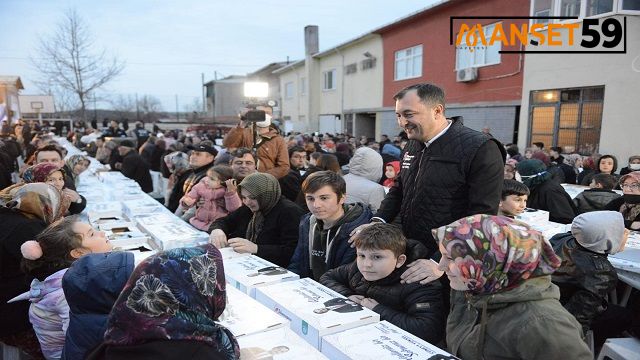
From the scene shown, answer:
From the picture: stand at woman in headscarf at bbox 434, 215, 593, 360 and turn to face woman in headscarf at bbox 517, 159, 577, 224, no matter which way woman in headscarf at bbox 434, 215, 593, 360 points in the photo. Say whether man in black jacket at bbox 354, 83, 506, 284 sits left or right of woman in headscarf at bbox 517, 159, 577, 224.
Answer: left

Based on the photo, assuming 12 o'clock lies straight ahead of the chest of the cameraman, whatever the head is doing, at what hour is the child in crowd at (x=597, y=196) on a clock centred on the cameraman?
The child in crowd is roughly at 8 o'clock from the cameraman.

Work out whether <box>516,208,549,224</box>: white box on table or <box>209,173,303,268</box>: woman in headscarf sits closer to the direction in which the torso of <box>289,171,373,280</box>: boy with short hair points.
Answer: the woman in headscarf

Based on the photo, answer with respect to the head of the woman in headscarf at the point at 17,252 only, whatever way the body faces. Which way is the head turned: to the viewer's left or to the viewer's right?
to the viewer's right

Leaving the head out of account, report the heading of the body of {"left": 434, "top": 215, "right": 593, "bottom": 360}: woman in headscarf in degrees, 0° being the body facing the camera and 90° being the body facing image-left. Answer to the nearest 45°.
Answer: approximately 90°

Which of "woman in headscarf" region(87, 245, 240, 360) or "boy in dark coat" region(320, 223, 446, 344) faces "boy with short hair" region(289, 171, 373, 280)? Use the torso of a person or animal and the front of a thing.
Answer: the woman in headscarf

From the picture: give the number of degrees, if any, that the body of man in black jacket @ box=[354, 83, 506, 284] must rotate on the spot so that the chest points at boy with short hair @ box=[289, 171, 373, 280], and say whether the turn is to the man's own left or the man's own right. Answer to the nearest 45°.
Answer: approximately 45° to the man's own right

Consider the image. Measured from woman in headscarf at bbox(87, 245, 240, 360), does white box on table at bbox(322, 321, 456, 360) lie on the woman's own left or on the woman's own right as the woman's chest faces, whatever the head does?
on the woman's own right

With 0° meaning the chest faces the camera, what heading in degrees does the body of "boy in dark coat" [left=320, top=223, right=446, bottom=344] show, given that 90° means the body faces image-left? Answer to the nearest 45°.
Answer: approximately 45°

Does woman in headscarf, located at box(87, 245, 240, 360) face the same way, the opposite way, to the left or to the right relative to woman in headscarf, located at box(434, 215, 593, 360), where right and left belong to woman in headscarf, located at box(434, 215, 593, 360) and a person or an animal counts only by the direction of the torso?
to the right

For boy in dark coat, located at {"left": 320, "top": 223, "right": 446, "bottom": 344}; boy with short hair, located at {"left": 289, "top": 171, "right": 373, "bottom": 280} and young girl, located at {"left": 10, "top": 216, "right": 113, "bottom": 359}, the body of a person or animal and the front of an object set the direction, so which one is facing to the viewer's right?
the young girl

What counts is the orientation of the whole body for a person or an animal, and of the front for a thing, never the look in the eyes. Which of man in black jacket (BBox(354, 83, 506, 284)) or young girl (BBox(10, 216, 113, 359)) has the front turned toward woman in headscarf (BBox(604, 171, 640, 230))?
the young girl

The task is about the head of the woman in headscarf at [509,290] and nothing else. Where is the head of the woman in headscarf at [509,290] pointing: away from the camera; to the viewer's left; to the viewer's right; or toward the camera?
to the viewer's left
